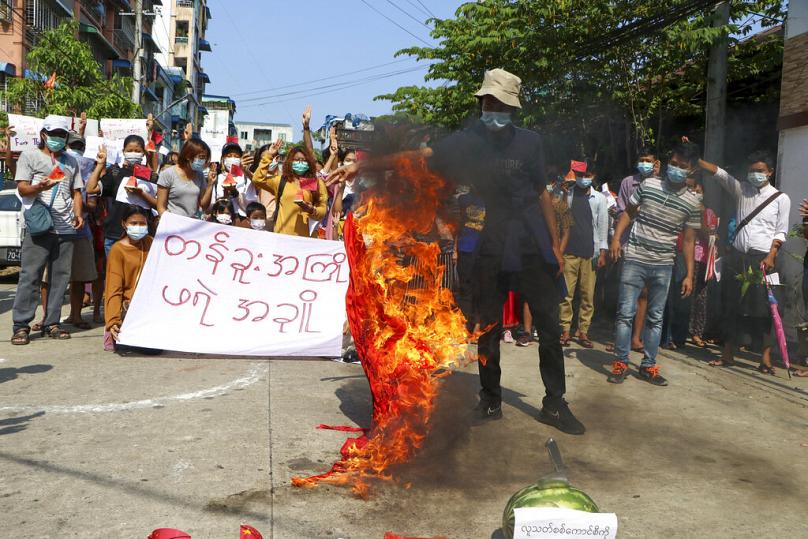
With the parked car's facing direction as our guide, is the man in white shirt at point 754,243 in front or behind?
in front

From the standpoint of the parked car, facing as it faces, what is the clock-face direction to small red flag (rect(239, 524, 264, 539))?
The small red flag is roughly at 6 o'clock from the parked car.

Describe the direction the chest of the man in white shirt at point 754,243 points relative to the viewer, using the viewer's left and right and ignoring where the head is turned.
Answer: facing the viewer and to the left of the viewer

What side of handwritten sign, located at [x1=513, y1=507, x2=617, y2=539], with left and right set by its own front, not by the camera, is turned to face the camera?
front

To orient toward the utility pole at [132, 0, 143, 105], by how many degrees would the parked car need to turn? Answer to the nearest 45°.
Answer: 0° — it already faces it

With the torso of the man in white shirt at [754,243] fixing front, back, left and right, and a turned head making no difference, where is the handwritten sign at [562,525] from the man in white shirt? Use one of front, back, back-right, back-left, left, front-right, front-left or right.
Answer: front-left

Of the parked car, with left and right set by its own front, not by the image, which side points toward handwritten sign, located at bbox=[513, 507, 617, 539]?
back

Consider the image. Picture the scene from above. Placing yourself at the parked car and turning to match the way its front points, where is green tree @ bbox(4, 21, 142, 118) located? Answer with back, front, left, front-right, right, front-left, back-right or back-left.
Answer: front

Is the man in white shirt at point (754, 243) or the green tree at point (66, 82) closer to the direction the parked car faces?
the man in white shirt

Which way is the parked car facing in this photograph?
away from the camera

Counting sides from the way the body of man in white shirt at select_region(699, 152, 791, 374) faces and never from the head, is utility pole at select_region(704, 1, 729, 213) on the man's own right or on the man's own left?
on the man's own right
